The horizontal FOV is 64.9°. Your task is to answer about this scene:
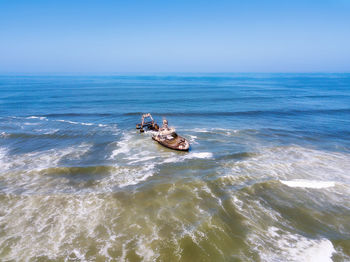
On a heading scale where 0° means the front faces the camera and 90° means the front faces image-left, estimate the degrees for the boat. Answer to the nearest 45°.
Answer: approximately 315°
